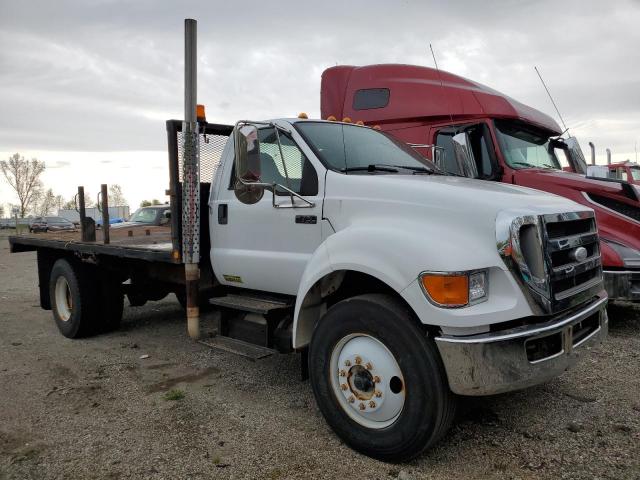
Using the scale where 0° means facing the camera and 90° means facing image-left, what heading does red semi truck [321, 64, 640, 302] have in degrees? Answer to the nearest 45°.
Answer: approximately 315°

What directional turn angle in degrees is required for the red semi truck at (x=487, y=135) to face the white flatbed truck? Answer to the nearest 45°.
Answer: approximately 45° to its right

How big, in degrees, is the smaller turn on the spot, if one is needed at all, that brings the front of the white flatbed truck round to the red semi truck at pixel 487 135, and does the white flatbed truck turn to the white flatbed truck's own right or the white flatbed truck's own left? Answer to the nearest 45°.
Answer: approximately 90° to the white flatbed truck's own left

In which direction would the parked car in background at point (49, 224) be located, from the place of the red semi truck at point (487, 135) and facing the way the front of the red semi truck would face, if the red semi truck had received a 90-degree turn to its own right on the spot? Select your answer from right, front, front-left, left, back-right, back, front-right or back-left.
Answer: right

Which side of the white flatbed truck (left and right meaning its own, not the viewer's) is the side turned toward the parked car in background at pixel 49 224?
back

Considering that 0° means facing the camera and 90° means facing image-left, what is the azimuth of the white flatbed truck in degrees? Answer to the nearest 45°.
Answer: approximately 315°
